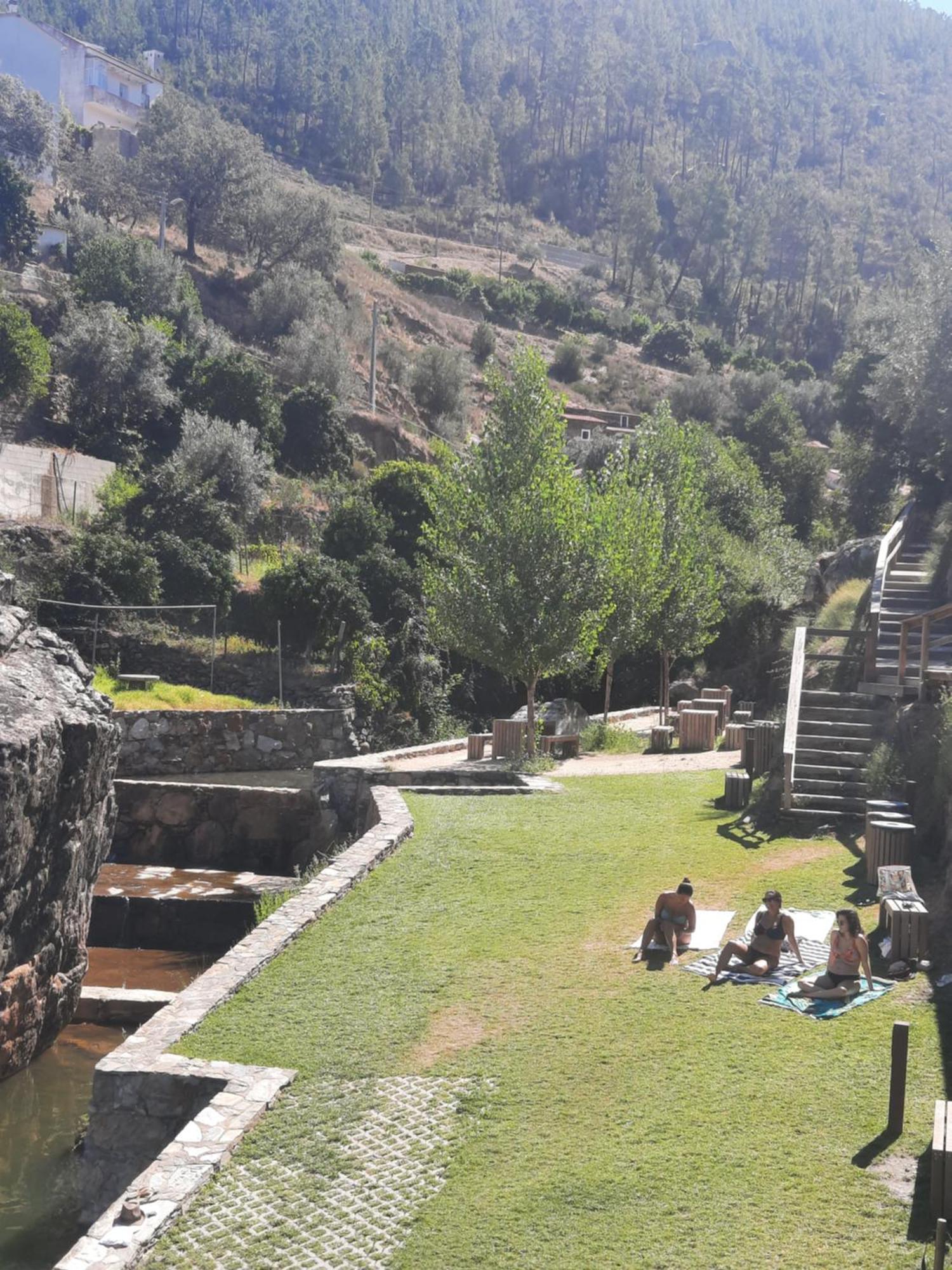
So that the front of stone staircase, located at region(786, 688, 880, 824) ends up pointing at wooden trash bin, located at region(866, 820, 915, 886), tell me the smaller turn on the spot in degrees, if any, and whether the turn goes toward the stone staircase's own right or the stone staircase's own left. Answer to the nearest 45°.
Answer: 0° — it already faces it

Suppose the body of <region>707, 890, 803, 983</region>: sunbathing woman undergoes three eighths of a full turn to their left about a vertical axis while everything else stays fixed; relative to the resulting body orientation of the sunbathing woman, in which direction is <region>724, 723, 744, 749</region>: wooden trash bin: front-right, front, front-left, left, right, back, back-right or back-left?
left

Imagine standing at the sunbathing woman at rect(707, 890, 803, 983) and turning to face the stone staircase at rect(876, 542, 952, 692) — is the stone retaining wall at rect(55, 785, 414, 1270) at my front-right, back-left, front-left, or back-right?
back-left

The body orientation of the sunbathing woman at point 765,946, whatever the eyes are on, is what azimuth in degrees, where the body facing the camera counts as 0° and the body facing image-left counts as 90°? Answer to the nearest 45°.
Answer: approximately 45°

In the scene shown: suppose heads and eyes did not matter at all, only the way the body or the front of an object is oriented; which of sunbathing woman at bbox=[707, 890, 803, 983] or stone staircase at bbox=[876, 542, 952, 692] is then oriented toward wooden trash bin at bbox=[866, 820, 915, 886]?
the stone staircase

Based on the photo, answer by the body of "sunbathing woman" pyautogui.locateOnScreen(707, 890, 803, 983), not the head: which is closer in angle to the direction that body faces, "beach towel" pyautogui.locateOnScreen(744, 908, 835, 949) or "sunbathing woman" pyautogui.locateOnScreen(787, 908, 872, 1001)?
the sunbathing woman

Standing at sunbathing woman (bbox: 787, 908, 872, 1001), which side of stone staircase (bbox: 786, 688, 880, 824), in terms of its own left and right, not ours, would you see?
front

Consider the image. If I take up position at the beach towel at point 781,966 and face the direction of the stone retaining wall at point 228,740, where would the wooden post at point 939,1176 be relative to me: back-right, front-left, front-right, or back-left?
back-left

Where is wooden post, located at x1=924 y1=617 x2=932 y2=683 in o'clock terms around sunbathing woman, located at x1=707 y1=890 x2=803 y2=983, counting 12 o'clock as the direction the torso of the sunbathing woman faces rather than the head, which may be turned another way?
The wooden post is roughly at 5 o'clock from the sunbathing woman.

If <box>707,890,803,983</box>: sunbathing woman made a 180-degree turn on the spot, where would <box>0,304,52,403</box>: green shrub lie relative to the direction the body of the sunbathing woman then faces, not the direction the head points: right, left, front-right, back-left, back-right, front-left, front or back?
left

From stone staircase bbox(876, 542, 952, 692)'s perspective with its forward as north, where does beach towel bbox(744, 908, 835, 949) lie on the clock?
The beach towel is roughly at 12 o'clock from the stone staircase.

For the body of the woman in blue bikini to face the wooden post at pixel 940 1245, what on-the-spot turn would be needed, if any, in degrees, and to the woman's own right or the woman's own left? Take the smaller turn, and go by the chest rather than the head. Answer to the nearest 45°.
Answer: approximately 45° to the woman's own left
